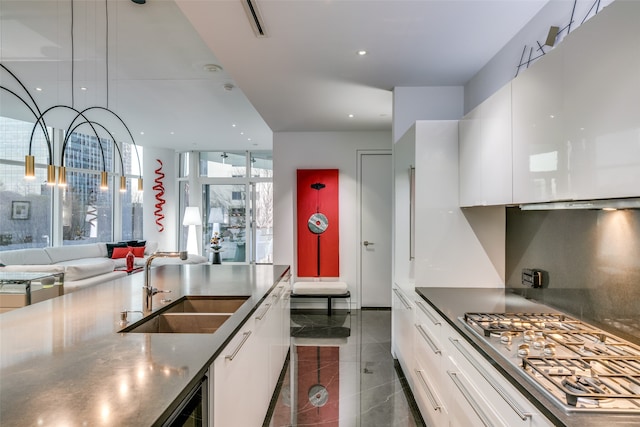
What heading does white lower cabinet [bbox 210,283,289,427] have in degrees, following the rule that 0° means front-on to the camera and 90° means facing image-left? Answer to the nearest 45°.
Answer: approximately 270°

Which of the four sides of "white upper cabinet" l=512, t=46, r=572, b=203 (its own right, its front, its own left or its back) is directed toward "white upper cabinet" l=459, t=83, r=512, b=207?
right

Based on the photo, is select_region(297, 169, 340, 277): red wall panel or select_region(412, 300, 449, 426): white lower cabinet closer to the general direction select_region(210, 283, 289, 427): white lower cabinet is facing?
the white lower cabinet

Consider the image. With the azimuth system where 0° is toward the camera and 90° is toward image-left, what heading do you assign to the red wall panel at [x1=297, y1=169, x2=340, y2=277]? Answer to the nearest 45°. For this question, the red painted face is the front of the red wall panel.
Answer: approximately 0°

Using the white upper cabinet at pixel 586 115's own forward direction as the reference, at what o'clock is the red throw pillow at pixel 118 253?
The red throw pillow is roughly at 2 o'clock from the white upper cabinet.

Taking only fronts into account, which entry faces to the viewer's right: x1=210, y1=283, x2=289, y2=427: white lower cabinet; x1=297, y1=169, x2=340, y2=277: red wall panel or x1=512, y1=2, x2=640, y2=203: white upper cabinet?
the white lower cabinet

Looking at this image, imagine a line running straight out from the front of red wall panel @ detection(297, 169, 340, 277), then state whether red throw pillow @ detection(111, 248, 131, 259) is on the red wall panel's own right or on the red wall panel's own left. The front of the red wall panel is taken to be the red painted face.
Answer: on the red wall panel's own right

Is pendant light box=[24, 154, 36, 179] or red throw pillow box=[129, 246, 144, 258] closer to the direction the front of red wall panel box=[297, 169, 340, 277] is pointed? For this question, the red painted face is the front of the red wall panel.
the pendant light

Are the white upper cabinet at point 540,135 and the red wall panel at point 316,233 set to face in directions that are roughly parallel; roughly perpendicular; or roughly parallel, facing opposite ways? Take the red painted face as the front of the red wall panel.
roughly perpendicular

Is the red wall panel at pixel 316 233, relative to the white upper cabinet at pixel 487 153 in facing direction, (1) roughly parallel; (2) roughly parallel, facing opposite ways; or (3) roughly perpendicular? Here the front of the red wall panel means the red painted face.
roughly perpendicular

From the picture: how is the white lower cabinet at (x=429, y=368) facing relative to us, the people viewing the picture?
facing to the left of the viewer

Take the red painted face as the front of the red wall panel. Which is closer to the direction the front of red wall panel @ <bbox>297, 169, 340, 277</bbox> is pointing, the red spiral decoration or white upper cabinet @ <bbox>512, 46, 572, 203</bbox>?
the white upper cabinet

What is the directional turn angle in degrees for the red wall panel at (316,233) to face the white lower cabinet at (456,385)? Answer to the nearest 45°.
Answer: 0° — it already faces it
